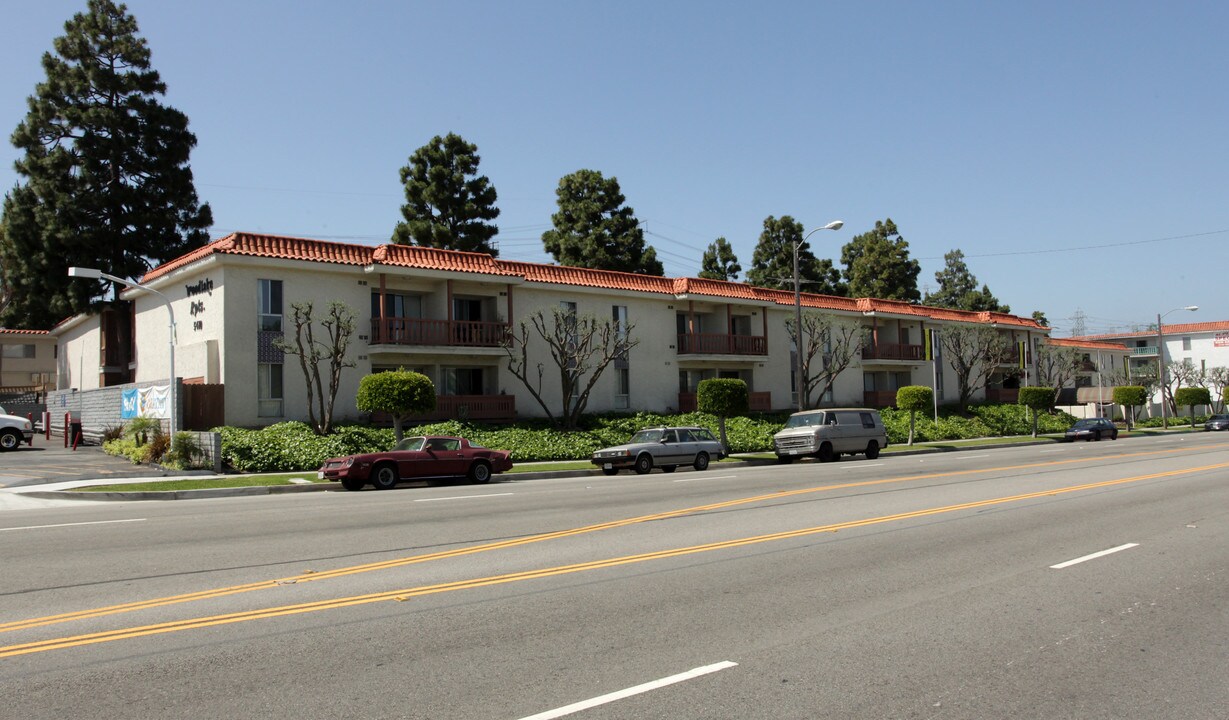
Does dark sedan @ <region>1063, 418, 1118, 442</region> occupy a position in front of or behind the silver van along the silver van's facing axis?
behind

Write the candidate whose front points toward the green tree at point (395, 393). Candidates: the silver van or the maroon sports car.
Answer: the silver van

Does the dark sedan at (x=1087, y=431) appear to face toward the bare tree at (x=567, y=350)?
yes

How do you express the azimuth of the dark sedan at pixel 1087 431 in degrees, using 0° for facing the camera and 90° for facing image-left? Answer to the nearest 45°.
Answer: approximately 45°

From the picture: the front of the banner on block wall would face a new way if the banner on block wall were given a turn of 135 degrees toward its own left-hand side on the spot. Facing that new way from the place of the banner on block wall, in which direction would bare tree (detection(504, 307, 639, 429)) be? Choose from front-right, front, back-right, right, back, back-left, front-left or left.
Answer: front-right

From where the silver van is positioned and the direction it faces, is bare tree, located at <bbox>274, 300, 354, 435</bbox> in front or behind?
in front

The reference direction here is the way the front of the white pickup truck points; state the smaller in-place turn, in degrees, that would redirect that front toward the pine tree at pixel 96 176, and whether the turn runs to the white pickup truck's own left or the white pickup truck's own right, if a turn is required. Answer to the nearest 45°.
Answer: approximately 90° to the white pickup truck's own left

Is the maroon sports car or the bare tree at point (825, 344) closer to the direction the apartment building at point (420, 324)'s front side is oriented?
the maroon sports car

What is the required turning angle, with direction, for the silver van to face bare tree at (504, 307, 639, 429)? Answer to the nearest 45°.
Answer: approximately 45° to its right

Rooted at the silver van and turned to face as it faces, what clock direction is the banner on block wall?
The banner on block wall is roughly at 1 o'clock from the silver van.

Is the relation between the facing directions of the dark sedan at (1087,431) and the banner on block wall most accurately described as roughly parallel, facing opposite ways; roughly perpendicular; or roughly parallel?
roughly perpendicular
